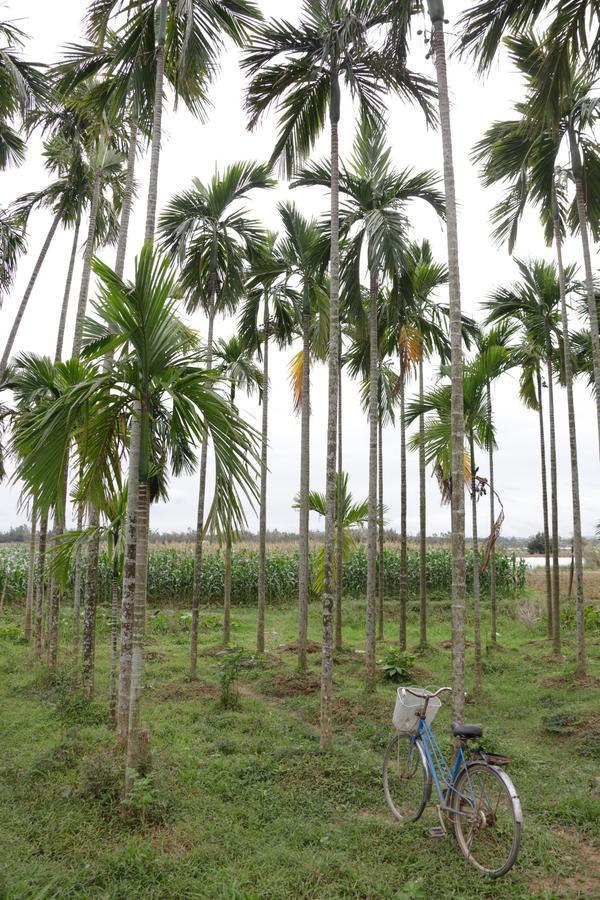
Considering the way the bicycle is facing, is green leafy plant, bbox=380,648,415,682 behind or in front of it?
in front

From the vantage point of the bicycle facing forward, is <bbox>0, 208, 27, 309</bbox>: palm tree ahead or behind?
ahead

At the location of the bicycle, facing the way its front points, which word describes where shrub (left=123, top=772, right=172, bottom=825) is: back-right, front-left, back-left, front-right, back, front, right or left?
front-left

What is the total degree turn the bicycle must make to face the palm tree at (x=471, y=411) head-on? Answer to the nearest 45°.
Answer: approximately 45° to its right

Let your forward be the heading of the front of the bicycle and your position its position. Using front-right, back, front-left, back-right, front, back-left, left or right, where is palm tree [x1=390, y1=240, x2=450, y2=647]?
front-right

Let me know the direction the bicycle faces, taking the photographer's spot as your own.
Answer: facing away from the viewer and to the left of the viewer

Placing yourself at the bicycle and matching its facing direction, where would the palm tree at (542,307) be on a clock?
The palm tree is roughly at 2 o'clock from the bicycle.

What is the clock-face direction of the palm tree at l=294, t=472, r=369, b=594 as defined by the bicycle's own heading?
The palm tree is roughly at 1 o'clock from the bicycle.
